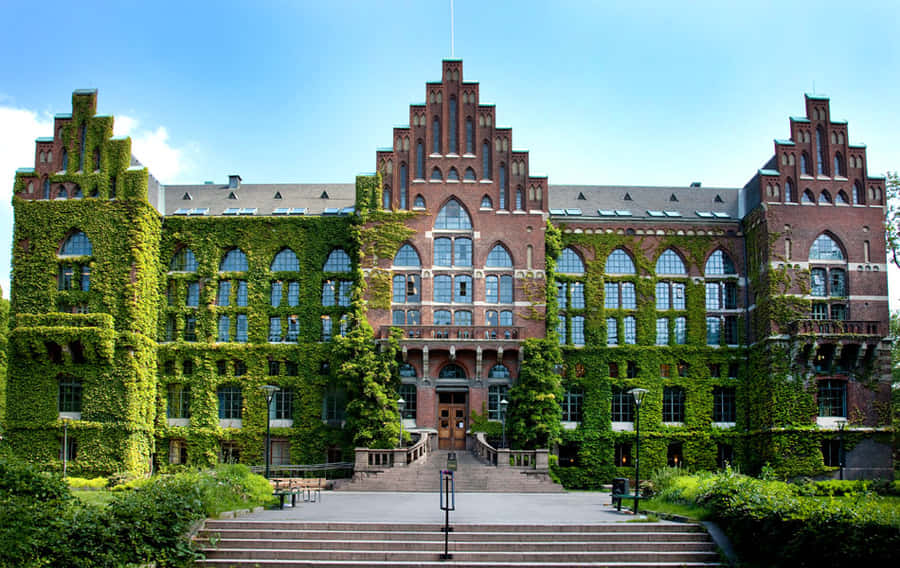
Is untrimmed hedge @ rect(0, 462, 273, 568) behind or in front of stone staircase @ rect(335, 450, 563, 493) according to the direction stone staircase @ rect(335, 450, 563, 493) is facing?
in front

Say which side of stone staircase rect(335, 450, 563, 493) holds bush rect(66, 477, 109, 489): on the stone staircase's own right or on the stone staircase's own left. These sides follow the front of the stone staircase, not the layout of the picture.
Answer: on the stone staircase's own right

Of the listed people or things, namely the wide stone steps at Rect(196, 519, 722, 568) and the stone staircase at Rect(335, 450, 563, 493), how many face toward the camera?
2

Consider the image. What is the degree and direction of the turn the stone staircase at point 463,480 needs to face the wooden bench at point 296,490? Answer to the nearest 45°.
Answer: approximately 45° to its right

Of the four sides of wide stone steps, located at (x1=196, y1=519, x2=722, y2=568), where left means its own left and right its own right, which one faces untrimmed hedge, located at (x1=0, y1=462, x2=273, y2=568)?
right

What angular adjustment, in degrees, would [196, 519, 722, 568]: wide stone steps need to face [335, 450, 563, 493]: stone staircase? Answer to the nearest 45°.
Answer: approximately 180°

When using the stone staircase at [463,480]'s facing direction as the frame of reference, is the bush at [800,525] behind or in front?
in front

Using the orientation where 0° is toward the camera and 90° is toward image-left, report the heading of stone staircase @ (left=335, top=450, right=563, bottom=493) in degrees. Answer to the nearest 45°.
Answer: approximately 0°

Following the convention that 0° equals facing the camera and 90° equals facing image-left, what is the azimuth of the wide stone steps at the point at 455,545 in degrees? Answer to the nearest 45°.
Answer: approximately 0°

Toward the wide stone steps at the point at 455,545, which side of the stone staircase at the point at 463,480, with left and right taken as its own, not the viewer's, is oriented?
front
